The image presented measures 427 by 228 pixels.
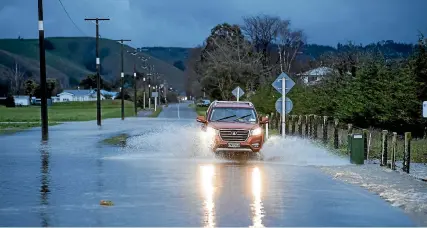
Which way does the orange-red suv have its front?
toward the camera

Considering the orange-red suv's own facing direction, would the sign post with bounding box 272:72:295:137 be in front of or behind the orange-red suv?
behind

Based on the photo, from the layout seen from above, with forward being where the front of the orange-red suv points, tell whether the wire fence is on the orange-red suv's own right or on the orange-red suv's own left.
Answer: on the orange-red suv's own left
